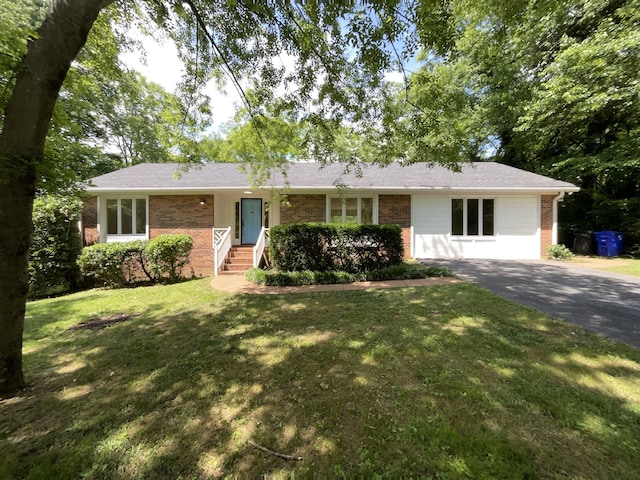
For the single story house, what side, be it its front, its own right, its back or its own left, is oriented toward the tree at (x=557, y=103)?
left

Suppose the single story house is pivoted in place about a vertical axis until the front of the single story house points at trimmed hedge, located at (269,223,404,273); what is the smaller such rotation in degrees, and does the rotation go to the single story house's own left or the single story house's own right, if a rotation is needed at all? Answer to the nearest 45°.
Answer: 0° — it already faces it

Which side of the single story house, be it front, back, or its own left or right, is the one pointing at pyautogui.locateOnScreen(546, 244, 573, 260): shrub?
left

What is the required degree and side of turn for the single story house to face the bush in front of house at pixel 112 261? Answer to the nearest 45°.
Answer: approximately 90° to its right

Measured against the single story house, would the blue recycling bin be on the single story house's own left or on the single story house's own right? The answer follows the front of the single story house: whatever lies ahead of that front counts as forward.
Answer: on the single story house's own left

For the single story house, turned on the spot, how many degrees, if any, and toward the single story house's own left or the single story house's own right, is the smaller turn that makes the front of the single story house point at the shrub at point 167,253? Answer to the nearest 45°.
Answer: approximately 45° to the single story house's own right

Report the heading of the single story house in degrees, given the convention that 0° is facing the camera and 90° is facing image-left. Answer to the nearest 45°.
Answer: approximately 0°

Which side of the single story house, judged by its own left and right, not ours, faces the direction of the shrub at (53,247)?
right

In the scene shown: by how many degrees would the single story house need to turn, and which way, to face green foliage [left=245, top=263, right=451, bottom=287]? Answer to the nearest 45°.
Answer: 0° — it already faces it
